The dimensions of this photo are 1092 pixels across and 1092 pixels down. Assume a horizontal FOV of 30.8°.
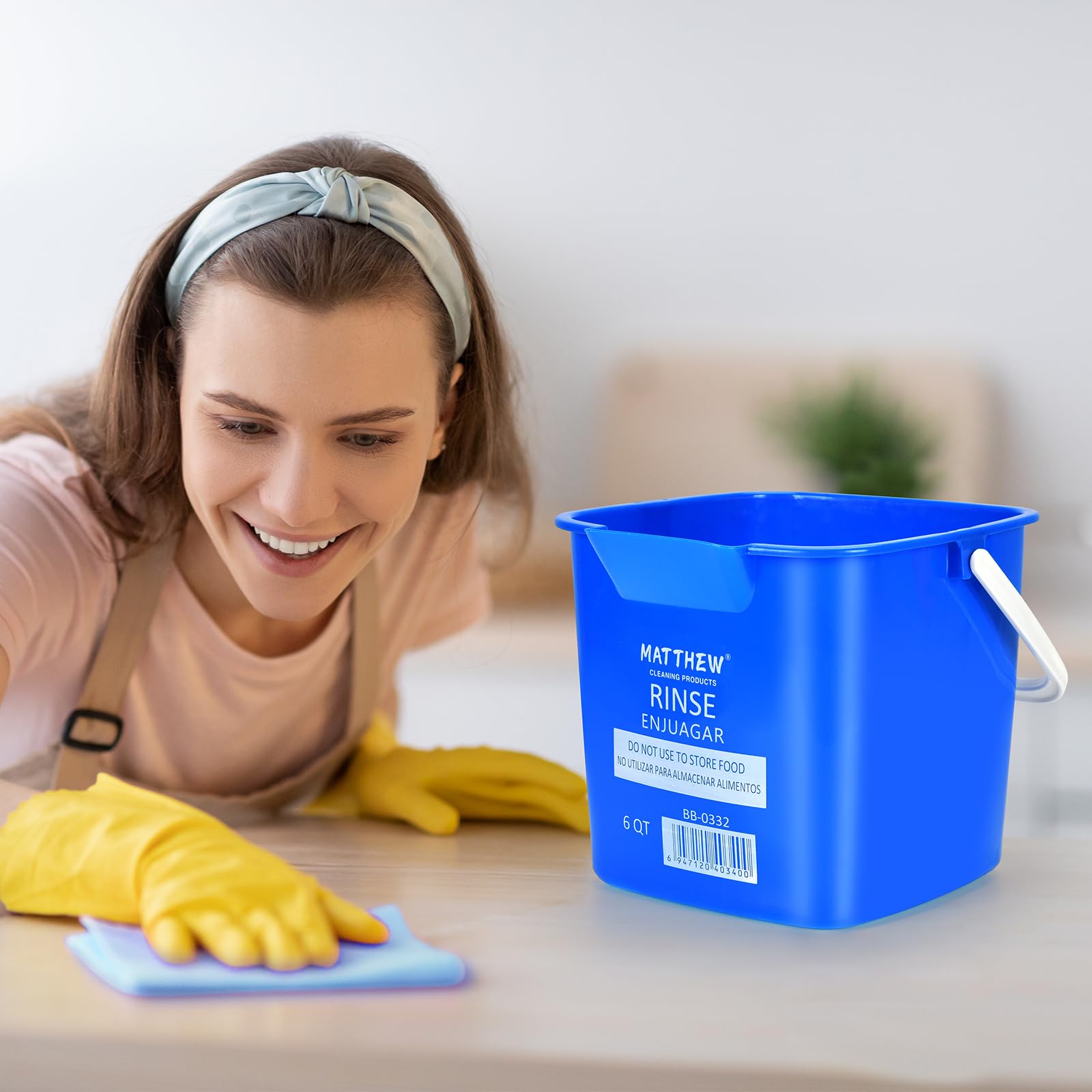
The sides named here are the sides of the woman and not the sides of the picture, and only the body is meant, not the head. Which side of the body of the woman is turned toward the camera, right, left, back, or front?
front

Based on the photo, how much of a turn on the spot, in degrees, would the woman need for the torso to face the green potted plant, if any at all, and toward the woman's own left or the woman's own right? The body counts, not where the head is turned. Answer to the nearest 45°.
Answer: approximately 135° to the woman's own left
